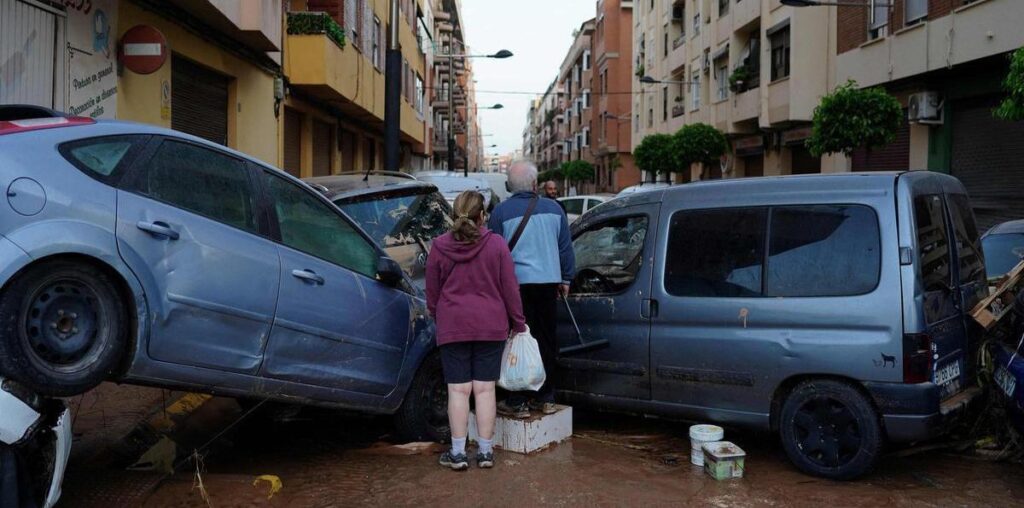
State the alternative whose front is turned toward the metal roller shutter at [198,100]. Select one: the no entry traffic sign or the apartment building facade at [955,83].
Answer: the apartment building facade

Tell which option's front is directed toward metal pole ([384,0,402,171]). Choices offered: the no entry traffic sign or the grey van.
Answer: the grey van

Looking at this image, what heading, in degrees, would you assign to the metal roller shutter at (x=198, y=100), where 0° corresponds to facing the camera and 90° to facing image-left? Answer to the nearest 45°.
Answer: approximately 315°

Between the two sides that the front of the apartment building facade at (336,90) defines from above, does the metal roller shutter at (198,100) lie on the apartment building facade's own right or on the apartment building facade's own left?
on the apartment building facade's own right

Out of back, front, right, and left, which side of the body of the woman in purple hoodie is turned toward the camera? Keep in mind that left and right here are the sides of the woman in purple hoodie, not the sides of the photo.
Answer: back

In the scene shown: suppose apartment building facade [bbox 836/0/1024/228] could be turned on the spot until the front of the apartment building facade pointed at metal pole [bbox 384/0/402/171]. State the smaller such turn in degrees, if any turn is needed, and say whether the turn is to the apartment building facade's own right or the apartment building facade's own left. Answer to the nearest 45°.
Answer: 0° — it already faces it

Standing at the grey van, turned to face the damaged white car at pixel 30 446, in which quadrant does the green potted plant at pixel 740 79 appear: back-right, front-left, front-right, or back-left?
back-right

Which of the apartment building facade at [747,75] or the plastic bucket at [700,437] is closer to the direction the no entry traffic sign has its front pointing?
the plastic bucket

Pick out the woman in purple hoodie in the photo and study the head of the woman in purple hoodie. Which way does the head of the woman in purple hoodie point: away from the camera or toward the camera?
away from the camera

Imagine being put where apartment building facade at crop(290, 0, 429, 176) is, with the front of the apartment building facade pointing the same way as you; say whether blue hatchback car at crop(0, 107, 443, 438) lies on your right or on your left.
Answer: on your right

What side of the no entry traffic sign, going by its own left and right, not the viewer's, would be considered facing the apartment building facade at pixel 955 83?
left

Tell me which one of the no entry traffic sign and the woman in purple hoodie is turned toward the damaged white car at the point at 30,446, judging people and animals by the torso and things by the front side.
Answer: the no entry traffic sign

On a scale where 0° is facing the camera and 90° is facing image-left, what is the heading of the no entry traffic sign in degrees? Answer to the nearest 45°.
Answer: approximately 0°

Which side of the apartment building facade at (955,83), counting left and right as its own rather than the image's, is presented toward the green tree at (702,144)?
right
